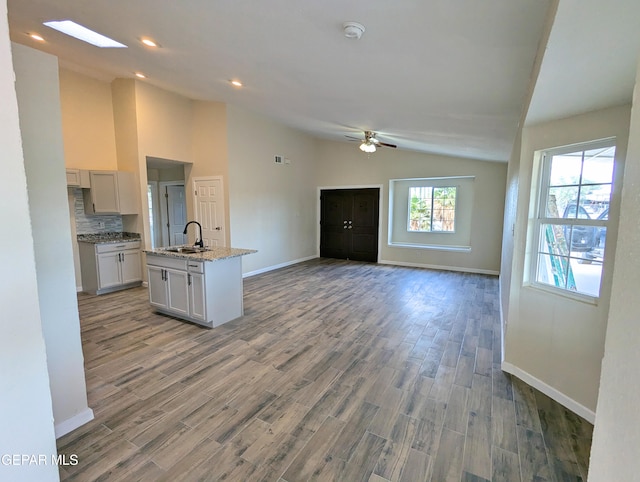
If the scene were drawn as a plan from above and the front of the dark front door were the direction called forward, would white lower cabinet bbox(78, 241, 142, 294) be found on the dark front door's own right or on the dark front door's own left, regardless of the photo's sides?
on the dark front door's own right

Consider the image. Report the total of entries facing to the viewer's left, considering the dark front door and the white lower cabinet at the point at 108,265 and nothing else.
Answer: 0

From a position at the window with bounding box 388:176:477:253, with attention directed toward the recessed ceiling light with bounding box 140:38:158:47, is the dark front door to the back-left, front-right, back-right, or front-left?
front-right

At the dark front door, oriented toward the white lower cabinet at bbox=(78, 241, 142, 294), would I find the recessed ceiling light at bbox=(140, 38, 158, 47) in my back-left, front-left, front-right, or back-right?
front-left

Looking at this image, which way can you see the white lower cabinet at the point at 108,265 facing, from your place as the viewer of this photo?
facing the viewer and to the right of the viewer

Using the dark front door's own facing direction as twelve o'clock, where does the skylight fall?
The skylight is roughly at 1 o'clock from the dark front door.

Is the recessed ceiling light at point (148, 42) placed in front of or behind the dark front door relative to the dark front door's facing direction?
in front

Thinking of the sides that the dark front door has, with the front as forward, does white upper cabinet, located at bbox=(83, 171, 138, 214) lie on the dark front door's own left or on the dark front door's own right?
on the dark front door's own right

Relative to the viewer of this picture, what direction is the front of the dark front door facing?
facing the viewer

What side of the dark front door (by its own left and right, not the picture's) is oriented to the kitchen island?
front
